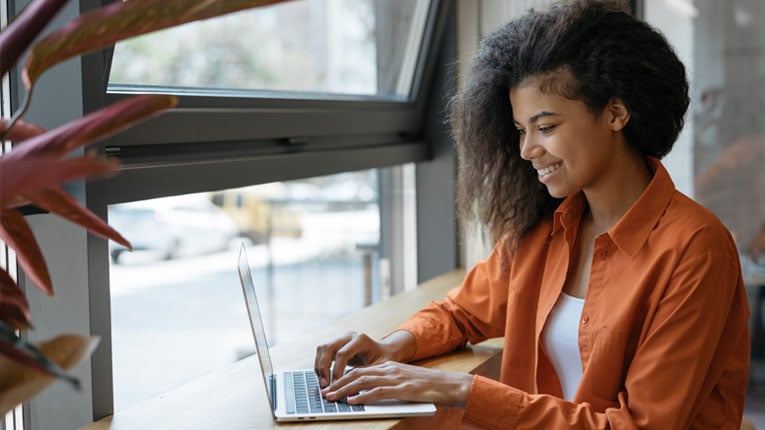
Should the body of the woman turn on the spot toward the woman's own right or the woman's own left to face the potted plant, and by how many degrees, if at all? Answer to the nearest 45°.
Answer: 0° — they already face it

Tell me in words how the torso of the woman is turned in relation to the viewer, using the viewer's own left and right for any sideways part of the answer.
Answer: facing the viewer and to the left of the viewer

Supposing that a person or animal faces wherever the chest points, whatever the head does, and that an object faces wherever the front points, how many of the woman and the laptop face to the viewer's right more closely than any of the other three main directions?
1

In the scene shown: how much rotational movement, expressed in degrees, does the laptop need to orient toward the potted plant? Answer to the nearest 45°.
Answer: approximately 90° to its right

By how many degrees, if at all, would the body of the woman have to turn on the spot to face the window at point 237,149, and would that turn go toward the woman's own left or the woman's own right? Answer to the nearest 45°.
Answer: approximately 45° to the woman's own right

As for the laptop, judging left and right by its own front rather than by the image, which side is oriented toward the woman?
front

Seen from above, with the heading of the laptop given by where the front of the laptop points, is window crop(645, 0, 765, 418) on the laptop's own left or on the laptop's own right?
on the laptop's own left

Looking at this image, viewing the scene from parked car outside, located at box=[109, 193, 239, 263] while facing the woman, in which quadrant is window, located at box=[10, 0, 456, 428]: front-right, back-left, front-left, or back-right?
front-right

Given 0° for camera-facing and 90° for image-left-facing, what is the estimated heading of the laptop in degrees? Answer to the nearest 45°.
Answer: approximately 270°

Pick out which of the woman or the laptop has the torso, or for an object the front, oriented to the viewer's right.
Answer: the laptop

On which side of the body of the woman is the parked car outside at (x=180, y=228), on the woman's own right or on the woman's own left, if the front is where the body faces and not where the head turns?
on the woman's own right
